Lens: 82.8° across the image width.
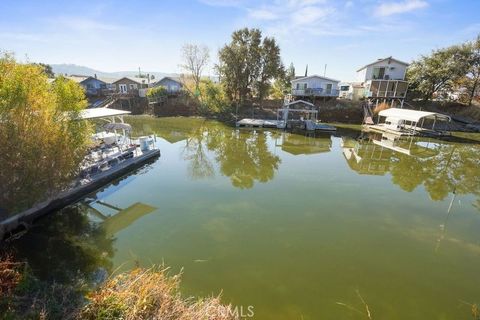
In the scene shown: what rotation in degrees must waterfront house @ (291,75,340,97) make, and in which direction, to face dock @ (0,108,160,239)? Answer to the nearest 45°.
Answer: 0° — it already faces it

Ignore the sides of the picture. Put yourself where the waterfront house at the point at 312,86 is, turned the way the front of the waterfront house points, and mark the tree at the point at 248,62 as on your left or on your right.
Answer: on your right

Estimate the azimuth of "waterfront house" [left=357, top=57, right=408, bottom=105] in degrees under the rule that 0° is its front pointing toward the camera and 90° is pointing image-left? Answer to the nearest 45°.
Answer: approximately 0°

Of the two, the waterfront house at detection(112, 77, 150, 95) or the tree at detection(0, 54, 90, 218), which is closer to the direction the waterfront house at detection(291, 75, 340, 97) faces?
the tree

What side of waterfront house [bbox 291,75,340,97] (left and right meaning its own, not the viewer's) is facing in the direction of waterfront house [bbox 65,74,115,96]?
right
